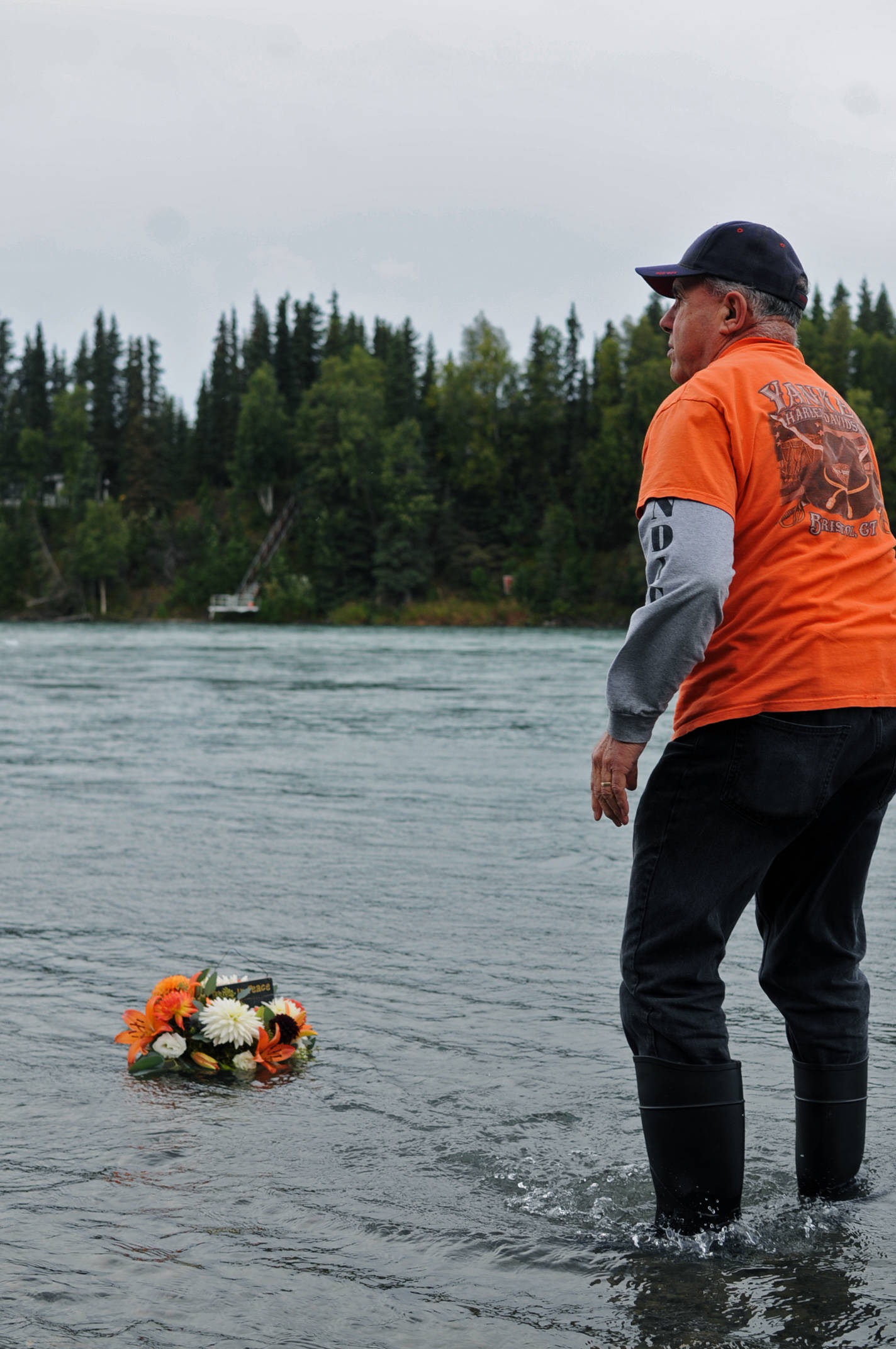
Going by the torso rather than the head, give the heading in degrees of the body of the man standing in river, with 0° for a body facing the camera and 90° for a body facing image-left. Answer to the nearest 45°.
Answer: approximately 135°

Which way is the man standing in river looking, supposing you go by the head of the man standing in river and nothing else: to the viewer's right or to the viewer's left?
to the viewer's left

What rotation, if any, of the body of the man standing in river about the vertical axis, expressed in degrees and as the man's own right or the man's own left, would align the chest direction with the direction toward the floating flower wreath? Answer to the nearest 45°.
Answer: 0° — they already face it
